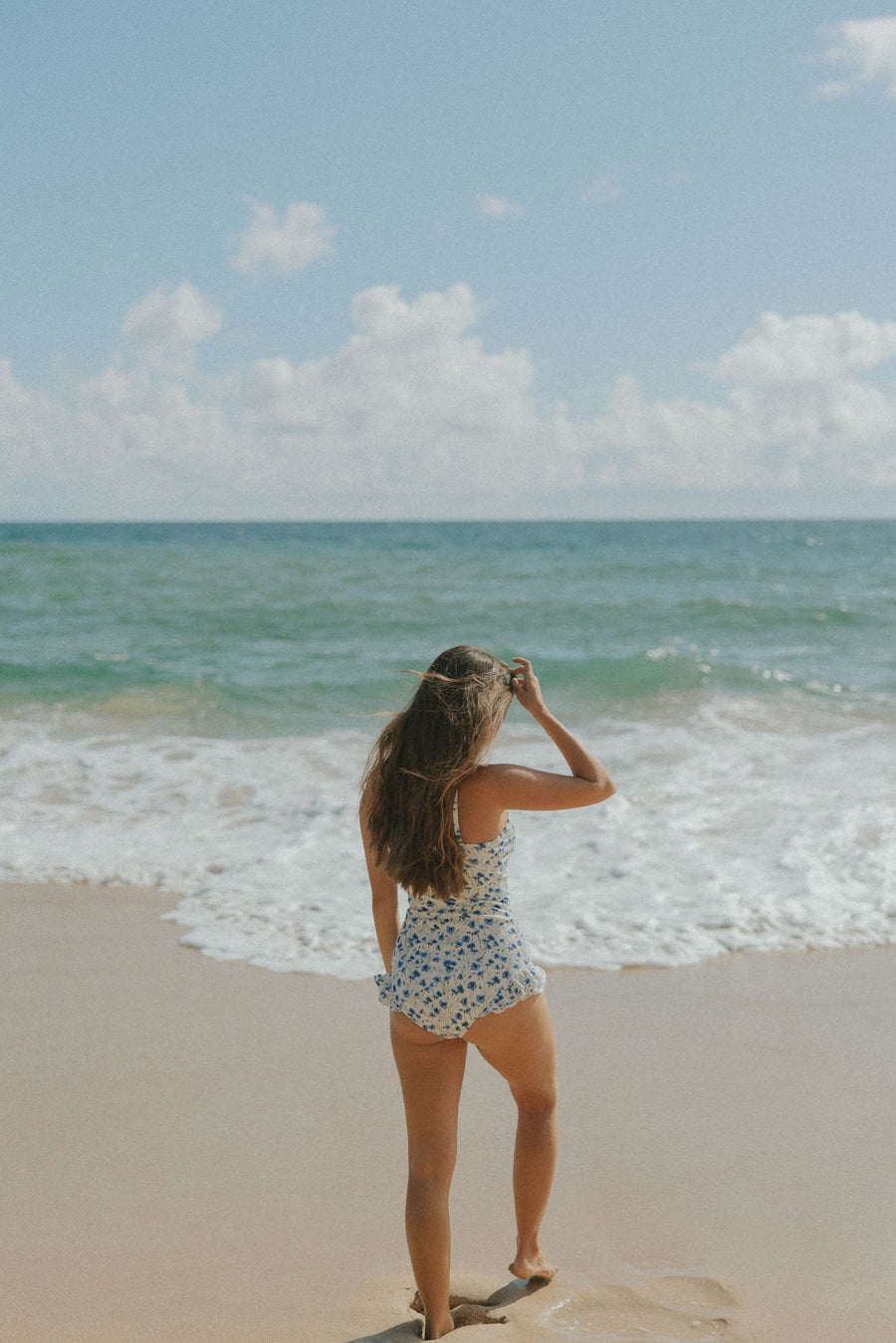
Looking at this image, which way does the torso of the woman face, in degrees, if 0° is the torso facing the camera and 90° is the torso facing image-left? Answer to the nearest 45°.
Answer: approximately 225°

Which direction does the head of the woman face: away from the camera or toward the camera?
away from the camera
